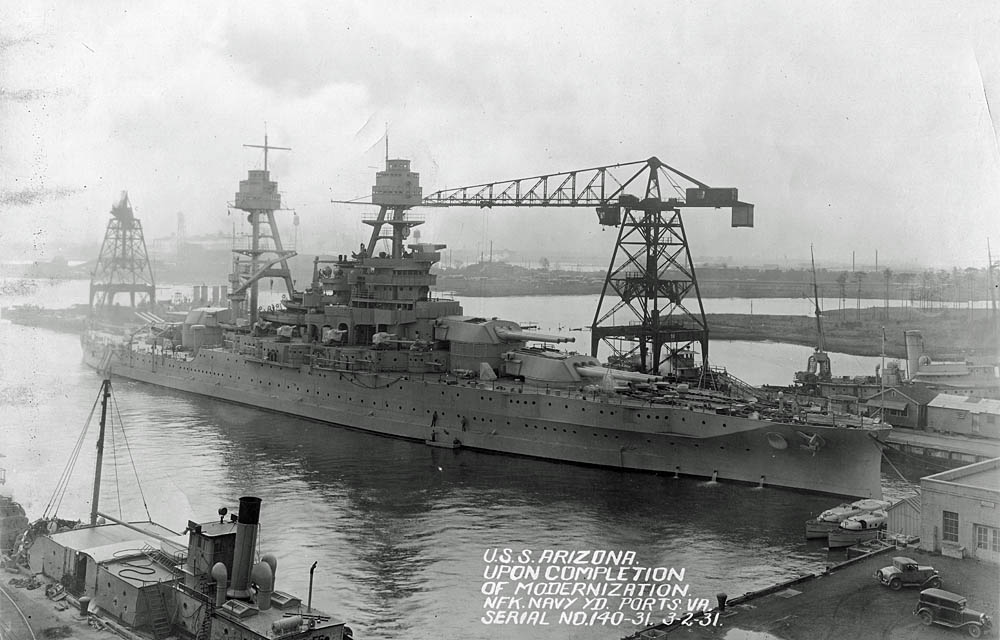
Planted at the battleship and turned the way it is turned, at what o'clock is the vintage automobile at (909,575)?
The vintage automobile is roughly at 1 o'clock from the battleship.

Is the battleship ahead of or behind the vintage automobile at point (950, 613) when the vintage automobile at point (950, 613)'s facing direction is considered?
behind

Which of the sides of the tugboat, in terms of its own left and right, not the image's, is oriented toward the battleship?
right

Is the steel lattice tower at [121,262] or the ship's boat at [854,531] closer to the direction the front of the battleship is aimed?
the ship's boat

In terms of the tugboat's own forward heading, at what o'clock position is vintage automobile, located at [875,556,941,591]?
The vintage automobile is roughly at 5 o'clock from the tugboat.

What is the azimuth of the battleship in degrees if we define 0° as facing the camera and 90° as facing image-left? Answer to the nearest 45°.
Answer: approximately 315°

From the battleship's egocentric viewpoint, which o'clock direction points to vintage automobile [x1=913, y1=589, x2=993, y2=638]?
The vintage automobile is roughly at 1 o'clock from the battleship.

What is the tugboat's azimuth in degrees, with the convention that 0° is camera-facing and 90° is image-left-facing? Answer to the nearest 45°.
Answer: approximately 135°

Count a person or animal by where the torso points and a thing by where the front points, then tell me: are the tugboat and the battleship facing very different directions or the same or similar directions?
very different directions
